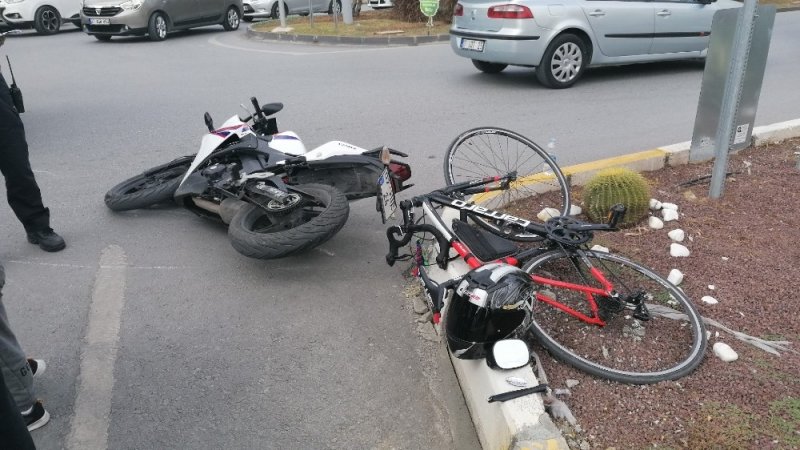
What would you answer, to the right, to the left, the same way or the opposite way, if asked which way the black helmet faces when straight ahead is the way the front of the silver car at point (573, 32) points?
the opposite way

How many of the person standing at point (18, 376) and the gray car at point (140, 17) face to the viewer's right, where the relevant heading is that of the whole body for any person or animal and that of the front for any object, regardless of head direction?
1

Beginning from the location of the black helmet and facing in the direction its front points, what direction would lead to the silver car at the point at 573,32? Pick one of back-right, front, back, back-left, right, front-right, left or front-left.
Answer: back-right

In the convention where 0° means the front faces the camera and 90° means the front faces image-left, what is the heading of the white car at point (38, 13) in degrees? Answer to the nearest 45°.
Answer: approximately 45°

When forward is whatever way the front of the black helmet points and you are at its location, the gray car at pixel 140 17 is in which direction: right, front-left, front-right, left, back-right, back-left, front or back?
right

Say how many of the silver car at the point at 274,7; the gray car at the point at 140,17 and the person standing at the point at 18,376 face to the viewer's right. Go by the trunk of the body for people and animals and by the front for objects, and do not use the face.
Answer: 1

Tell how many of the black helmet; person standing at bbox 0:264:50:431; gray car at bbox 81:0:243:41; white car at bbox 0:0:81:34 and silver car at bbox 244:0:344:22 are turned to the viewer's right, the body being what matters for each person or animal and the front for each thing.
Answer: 1

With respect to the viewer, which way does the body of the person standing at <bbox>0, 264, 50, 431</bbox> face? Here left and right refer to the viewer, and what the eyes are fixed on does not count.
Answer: facing to the right of the viewer

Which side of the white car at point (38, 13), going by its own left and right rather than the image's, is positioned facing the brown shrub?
left

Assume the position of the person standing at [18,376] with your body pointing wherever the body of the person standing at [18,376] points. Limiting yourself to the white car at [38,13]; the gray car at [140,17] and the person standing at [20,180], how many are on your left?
3

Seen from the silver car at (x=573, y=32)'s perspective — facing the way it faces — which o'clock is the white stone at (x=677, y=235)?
The white stone is roughly at 4 o'clock from the silver car.

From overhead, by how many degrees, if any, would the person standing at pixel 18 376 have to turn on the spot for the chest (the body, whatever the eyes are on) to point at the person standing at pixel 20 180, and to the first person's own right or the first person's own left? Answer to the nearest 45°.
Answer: approximately 90° to the first person's own left

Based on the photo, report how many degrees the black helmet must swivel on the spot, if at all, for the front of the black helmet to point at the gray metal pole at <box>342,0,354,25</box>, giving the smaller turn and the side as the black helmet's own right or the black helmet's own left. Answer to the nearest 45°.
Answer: approximately 135° to the black helmet's own right

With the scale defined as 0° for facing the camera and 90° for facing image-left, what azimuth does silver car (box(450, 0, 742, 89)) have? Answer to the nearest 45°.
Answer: approximately 225°

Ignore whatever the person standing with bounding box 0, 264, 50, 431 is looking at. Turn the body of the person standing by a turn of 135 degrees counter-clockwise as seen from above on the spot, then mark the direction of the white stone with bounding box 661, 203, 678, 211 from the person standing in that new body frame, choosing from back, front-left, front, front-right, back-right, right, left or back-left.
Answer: back-right

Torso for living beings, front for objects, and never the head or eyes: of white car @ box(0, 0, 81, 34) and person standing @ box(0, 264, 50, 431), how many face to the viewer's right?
1

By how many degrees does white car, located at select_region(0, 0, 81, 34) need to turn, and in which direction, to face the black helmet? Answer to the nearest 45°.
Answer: approximately 45° to its left

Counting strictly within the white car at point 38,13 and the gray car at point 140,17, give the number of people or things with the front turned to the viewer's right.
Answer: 0
